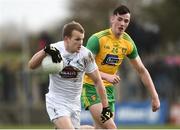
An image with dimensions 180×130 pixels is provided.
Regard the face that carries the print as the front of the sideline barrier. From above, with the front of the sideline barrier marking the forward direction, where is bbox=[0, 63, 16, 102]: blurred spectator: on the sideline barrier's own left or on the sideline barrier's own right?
on the sideline barrier's own right

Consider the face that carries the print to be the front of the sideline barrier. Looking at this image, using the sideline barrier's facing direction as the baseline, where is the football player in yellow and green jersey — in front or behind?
in front

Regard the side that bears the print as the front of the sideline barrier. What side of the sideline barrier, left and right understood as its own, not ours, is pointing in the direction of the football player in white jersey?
front

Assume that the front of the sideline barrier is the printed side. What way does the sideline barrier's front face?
toward the camera

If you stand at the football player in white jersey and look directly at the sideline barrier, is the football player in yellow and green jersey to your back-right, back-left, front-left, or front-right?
front-right
